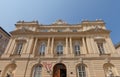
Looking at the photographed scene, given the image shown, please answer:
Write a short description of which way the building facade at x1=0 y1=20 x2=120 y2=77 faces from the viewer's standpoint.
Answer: facing the viewer
